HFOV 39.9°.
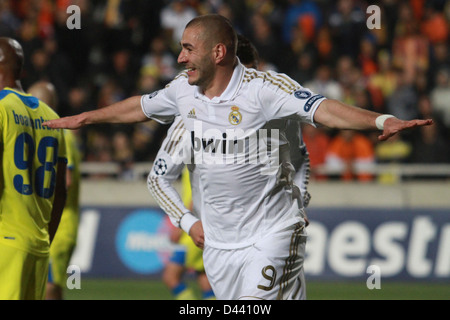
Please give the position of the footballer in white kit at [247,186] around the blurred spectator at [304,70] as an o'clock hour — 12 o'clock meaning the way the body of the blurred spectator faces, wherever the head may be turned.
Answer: The footballer in white kit is roughly at 12 o'clock from the blurred spectator.

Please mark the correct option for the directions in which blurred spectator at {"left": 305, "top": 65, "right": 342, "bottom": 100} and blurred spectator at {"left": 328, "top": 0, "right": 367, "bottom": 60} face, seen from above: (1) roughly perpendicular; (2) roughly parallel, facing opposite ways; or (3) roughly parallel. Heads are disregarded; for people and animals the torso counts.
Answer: roughly parallel

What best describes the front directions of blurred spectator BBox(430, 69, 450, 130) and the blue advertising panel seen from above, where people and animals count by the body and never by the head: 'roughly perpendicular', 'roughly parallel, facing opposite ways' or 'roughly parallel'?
roughly parallel

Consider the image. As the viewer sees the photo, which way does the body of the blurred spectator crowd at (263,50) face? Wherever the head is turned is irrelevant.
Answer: toward the camera

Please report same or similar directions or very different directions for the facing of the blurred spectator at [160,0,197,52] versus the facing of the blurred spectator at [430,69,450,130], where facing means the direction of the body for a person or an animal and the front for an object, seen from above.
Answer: same or similar directions

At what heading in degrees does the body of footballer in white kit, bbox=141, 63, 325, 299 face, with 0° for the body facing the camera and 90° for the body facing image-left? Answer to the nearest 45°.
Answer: approximately 45°

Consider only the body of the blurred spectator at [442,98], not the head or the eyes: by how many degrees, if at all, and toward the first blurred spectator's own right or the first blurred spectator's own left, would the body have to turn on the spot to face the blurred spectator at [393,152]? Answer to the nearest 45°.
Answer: approximately 45° to the first blurred spectator's own right

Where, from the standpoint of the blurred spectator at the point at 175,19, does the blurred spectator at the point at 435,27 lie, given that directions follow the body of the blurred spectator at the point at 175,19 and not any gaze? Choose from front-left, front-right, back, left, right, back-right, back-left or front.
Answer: left

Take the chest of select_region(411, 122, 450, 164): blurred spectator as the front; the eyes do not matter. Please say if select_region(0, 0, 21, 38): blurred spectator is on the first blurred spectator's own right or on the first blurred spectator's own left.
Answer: on the first blurred spectator's own right

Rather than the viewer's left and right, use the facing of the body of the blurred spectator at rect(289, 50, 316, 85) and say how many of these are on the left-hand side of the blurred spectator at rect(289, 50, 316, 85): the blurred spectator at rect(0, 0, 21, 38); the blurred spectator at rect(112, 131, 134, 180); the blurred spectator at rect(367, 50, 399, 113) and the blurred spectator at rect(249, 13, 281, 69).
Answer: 1

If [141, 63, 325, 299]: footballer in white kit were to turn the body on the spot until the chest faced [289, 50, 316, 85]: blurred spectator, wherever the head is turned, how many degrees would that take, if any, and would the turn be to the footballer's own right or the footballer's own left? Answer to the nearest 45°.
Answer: approximately 135° to the footballer's own right

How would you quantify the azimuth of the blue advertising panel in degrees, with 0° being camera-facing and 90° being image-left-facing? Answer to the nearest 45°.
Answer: approximately 0°

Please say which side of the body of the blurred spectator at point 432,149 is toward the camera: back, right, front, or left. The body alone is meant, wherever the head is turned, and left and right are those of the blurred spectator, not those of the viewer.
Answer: front

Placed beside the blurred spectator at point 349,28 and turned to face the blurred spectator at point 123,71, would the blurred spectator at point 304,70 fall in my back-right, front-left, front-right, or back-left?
front-left

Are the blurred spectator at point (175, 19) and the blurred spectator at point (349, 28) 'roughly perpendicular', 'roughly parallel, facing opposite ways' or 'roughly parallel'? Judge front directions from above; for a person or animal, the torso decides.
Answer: roughly parallel
